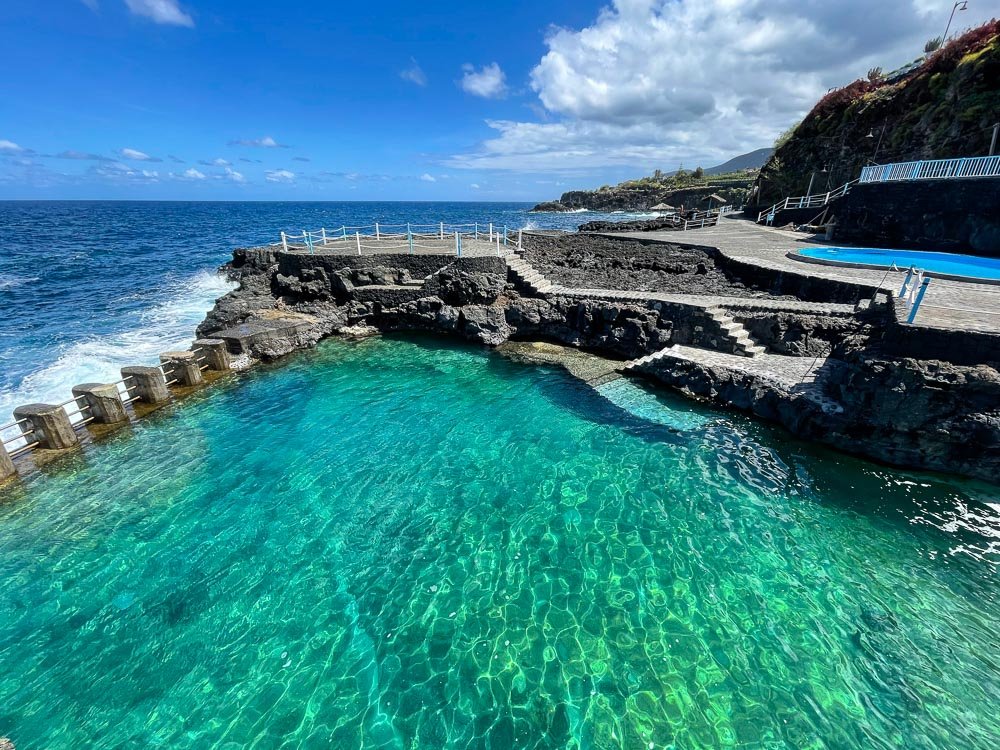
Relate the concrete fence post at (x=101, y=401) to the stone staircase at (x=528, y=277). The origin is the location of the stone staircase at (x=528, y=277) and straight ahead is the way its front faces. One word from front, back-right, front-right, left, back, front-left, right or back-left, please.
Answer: right

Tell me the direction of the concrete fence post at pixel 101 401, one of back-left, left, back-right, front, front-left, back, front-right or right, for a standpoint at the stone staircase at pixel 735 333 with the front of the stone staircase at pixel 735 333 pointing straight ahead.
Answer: right

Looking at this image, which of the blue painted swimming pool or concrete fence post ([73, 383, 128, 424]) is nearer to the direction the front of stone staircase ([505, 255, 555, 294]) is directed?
the blue painted swimming pool

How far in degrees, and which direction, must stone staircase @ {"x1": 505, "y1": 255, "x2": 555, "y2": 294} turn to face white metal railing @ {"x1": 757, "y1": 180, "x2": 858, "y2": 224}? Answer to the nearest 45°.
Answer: approximately 90° to its left

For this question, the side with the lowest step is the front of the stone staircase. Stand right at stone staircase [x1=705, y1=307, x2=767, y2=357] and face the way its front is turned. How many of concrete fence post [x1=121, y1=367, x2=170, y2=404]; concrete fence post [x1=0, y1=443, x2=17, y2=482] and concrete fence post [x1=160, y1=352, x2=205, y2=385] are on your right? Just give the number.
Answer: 3

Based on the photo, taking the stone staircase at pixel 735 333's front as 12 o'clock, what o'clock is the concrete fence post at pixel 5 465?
The concrete fence post is roughly at 3 o'clock from the stone staircase.

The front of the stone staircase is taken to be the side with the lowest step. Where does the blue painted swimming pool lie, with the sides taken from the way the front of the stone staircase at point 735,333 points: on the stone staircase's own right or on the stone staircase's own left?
on the stone staircase's own left

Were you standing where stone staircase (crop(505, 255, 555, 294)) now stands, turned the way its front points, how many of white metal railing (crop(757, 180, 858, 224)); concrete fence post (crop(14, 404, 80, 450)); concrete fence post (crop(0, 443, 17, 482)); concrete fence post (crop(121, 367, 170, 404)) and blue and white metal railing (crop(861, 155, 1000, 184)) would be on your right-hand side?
3

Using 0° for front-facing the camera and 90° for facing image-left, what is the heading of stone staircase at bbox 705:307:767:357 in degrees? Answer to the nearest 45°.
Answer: approximately 315°

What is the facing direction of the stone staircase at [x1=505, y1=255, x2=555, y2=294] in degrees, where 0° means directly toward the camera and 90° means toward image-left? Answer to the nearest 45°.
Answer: approximately 315°

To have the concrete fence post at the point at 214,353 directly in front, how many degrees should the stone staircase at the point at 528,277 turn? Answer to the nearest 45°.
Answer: approximately 90° to its right

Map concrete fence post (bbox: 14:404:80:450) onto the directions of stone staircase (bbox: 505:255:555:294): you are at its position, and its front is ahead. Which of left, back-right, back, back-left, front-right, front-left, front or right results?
right

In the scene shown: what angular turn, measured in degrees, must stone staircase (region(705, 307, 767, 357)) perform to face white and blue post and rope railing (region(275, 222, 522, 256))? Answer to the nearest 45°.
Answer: approximately 135° to its right

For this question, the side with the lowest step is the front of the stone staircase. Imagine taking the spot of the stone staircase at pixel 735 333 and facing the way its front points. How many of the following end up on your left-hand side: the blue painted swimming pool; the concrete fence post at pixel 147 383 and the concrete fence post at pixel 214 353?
1

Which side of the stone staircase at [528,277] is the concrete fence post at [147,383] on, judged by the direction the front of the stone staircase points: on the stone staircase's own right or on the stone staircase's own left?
on the stone staircase's own right
